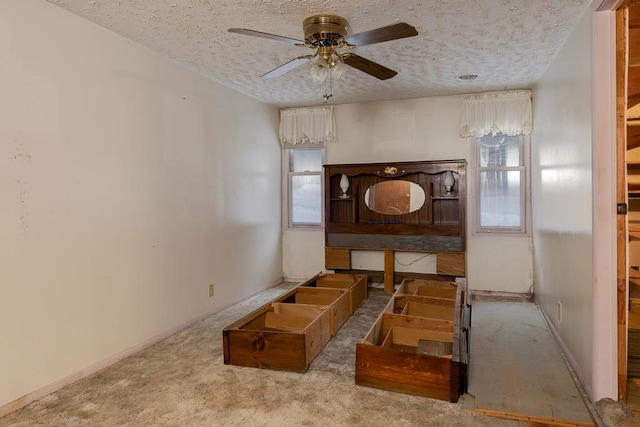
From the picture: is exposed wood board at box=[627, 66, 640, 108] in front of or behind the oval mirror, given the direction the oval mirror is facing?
in front

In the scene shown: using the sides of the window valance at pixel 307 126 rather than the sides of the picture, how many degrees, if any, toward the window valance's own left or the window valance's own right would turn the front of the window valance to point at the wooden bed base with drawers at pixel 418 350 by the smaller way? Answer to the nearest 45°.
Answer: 0° — it already faces it

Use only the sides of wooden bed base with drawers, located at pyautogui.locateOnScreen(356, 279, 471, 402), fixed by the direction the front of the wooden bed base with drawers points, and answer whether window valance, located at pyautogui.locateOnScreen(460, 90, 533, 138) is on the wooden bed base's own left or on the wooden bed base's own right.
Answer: on the wooden bed base's own left

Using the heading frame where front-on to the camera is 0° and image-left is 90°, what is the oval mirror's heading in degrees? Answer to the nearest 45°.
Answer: approximately 0°

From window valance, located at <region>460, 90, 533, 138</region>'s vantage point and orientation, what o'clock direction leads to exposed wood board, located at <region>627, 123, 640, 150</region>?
The exposed wood board is roughly at 11 o'clock from the window valance.

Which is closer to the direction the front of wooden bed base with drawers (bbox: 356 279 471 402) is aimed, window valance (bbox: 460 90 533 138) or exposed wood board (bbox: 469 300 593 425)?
the exposed wood board

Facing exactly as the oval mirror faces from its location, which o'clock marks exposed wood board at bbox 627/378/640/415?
The exposed wood board is roughly at 11 o'clock from the oval mirror.

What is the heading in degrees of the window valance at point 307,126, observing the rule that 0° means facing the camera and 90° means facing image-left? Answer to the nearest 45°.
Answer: approximately 0°

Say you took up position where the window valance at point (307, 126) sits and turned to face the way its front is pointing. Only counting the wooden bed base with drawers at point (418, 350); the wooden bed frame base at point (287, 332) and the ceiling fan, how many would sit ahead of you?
3

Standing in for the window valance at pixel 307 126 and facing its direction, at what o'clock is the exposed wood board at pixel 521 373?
The exposed wood board is roughly at 11 o'clock from the window valance.

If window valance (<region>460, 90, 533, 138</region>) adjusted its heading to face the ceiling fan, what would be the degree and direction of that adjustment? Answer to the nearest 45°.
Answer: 0° — it already faces it

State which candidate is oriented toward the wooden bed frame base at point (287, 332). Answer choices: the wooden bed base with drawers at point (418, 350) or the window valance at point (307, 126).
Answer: the window valance

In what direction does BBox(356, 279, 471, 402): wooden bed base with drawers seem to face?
toward the camera

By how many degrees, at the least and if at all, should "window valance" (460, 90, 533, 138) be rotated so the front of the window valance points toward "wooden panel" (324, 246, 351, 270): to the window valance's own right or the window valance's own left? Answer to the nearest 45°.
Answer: approximately 90° to the window valance's own right
